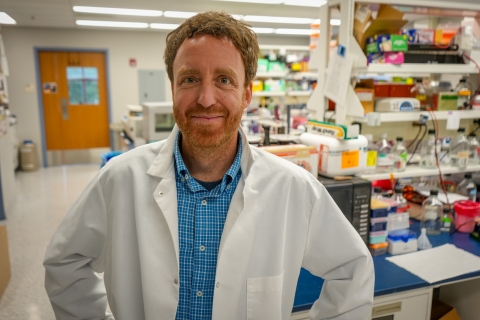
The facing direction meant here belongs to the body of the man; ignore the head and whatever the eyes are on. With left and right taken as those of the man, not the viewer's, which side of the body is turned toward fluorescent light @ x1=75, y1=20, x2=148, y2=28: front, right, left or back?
back

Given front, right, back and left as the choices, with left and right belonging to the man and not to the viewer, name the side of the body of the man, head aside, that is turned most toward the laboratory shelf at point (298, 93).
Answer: back

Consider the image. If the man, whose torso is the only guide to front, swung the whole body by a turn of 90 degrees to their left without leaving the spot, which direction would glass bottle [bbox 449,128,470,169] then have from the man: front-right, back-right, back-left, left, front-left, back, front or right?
front-left

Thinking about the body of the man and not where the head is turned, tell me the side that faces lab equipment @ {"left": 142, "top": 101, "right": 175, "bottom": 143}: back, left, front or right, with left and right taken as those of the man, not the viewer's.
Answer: back

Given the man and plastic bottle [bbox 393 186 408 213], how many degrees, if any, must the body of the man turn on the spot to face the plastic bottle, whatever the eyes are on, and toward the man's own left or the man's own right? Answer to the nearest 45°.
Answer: approximately 135° to the man's own left

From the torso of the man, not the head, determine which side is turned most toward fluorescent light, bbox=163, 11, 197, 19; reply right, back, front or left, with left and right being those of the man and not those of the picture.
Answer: back

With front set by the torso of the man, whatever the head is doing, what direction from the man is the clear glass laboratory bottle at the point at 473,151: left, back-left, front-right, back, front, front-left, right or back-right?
back-left

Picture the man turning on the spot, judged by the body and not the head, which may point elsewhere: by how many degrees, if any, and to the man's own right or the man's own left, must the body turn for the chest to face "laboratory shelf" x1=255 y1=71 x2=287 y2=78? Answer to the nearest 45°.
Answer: approximately 180°

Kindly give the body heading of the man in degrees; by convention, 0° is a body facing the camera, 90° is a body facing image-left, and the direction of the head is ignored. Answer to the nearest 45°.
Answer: approximately 0°

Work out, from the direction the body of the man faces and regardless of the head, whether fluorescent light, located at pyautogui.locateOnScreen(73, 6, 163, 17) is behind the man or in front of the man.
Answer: behind

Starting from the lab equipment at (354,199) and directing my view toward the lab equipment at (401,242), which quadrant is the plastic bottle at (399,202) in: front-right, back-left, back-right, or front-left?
front-left

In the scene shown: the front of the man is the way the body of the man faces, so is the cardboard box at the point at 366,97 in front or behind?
behind

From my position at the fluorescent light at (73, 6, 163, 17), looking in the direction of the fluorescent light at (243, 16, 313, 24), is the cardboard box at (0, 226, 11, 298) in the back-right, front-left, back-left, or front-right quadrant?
back-right

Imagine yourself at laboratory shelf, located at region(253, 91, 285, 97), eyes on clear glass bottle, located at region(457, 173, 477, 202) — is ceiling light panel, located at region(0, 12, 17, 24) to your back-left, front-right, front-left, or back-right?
back-right
